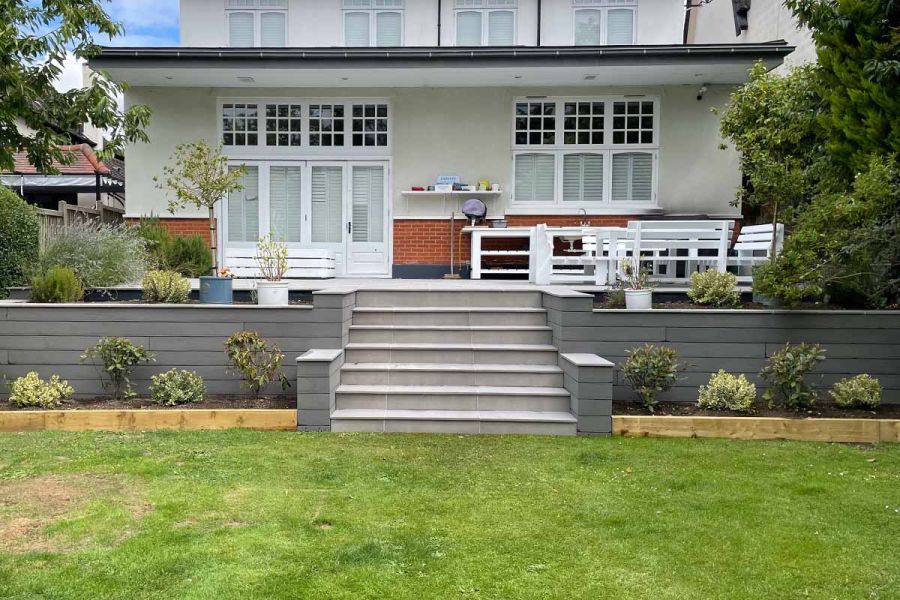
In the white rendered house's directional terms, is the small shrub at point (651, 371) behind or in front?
in front

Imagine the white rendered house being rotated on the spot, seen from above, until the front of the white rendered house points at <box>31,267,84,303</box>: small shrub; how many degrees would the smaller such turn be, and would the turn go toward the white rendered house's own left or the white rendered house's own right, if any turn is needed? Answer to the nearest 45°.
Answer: approximately 45° to the white rendered house's own right

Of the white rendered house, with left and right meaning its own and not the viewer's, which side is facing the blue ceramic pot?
front

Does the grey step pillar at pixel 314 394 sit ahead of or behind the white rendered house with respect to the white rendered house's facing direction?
ahead

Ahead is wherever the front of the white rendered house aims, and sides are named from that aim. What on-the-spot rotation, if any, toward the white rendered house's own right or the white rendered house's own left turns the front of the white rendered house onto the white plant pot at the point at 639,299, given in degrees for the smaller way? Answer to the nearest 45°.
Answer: approximately 45° to the white rendered house's own left

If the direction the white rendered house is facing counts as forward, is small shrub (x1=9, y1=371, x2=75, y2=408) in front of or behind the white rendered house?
in front

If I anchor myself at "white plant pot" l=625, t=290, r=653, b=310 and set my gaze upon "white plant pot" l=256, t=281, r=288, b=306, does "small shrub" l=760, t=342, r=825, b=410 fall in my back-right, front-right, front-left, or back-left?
back-left

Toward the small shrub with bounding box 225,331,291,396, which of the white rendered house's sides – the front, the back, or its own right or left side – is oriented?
front

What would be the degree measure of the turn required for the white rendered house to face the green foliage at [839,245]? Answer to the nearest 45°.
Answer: approximately 45° to its left

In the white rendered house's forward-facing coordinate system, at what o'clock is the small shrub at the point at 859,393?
The small shrub is roughly at 11 o'clock from the white rendered house.

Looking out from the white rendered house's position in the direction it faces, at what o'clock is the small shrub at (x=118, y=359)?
The small shrub is roughly at 1 o'clock from the white rendered house.

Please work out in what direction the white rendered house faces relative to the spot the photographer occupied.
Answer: facing the viewer

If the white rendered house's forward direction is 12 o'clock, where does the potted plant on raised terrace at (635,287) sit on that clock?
The potted plant on raised terrace is roughly at 11 o'clock from the white rendered house.
